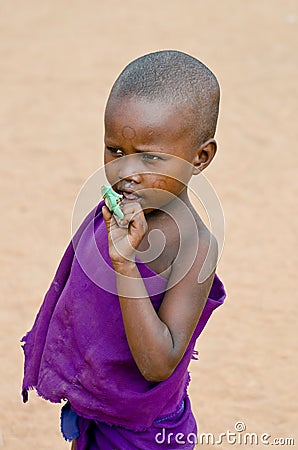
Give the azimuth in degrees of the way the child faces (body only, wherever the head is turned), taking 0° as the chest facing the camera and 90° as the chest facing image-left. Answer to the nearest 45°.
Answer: approximately 45°

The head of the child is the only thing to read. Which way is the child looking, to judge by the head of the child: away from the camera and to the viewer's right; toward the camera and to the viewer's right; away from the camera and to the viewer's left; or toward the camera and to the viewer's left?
toward the camera and to the viewer's left
